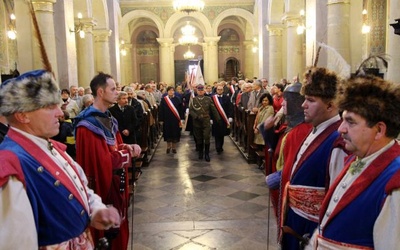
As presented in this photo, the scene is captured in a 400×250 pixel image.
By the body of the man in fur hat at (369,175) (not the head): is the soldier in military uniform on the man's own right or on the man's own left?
on the man's own right

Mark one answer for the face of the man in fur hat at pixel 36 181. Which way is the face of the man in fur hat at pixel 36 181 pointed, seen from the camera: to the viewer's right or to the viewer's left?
to the viewer's right

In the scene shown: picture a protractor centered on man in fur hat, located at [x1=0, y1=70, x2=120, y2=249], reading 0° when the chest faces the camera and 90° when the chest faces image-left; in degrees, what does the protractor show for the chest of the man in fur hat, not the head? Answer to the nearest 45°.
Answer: approximately 315°

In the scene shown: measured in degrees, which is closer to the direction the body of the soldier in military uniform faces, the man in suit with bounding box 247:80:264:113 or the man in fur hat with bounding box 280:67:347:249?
the man in fur hat

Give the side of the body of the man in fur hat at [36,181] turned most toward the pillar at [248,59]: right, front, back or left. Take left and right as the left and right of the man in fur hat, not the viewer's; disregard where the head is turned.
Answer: left

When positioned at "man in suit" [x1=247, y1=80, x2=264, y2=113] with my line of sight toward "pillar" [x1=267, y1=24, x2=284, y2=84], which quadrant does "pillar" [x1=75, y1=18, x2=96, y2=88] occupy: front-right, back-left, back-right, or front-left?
front-left

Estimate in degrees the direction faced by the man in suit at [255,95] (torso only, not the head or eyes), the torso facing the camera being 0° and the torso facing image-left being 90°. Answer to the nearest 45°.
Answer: approximately 45°

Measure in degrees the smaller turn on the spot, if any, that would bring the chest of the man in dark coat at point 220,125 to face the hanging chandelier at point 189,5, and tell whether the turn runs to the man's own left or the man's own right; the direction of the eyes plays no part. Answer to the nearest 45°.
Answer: approximately 180°

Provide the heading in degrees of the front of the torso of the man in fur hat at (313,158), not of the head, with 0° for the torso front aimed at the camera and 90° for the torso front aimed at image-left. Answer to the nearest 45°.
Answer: approximately 45°

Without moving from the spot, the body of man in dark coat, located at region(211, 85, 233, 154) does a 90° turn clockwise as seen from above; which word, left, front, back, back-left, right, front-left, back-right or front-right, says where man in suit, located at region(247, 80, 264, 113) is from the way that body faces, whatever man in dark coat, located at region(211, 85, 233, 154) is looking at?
back

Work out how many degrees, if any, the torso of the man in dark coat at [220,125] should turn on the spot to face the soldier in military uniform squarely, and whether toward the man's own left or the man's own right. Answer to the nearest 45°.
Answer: approximately 45° to the man's own right

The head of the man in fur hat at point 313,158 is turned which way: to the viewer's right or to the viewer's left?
to the viewer's left

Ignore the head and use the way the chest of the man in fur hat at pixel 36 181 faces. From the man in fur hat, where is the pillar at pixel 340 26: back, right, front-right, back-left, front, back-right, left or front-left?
left

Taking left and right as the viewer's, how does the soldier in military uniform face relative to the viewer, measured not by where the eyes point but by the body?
facing the viewer

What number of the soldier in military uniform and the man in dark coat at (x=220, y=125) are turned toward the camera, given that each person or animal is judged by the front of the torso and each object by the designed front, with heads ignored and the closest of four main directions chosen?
2
